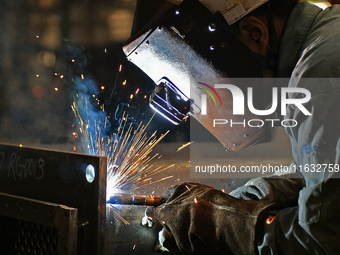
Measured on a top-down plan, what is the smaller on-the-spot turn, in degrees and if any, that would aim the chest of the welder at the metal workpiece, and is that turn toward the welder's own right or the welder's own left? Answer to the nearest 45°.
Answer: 0° — they already face it

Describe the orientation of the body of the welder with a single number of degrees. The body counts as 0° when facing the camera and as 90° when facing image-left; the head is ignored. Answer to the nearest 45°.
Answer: approximately 90°

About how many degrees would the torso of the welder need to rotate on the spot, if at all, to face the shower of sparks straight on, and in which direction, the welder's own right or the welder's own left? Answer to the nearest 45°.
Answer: approximately 45° to the welder's own right
